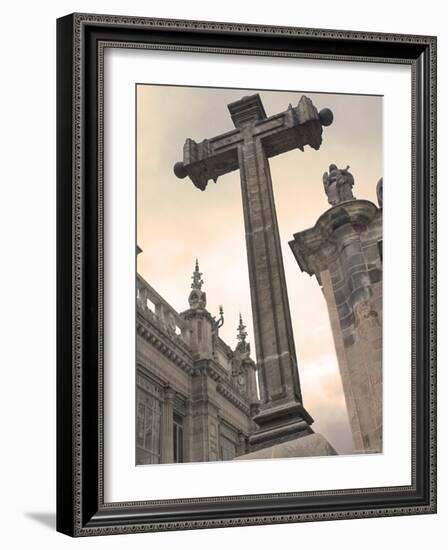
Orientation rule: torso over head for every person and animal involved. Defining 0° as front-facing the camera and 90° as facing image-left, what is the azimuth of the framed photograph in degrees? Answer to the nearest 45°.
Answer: approximately 315°
